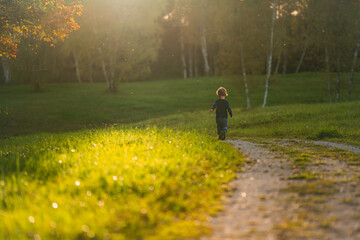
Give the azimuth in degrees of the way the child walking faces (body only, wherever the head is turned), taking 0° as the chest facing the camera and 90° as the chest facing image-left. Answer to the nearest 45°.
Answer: approximately 180°
